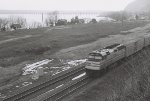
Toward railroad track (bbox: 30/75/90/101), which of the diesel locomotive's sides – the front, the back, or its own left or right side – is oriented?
front

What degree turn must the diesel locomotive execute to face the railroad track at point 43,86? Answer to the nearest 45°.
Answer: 0° — it already faces it

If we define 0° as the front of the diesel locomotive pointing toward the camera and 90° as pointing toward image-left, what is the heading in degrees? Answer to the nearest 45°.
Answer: approximately 45°
